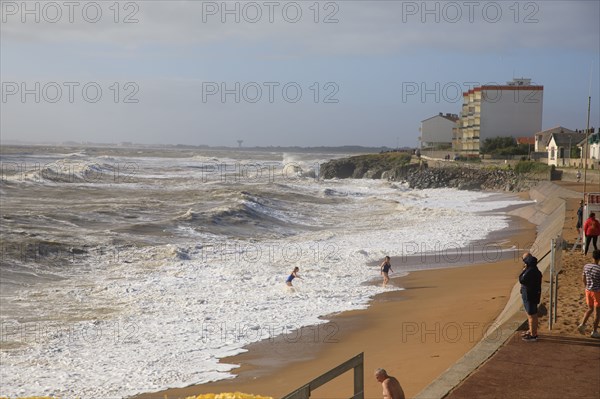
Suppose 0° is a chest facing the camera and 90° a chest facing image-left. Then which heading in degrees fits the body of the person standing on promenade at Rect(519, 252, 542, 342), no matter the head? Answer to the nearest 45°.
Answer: approximately 90°

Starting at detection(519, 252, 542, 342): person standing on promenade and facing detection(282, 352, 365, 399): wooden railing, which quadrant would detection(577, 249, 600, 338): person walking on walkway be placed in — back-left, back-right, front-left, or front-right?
back-left

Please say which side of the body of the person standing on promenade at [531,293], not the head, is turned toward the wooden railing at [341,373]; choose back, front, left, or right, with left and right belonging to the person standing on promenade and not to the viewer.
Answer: left

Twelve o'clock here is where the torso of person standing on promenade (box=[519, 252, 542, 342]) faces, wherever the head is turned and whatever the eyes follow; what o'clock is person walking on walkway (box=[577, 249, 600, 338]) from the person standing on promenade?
The person walking on walkway is roughly at 5 o'clock from the person standing on promenade.

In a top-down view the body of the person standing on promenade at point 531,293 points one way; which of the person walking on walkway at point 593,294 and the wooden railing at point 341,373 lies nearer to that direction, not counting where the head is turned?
the wooden railing

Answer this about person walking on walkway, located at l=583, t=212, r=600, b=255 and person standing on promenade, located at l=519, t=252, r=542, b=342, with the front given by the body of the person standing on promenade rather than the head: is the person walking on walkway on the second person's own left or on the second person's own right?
on the second person's own right
